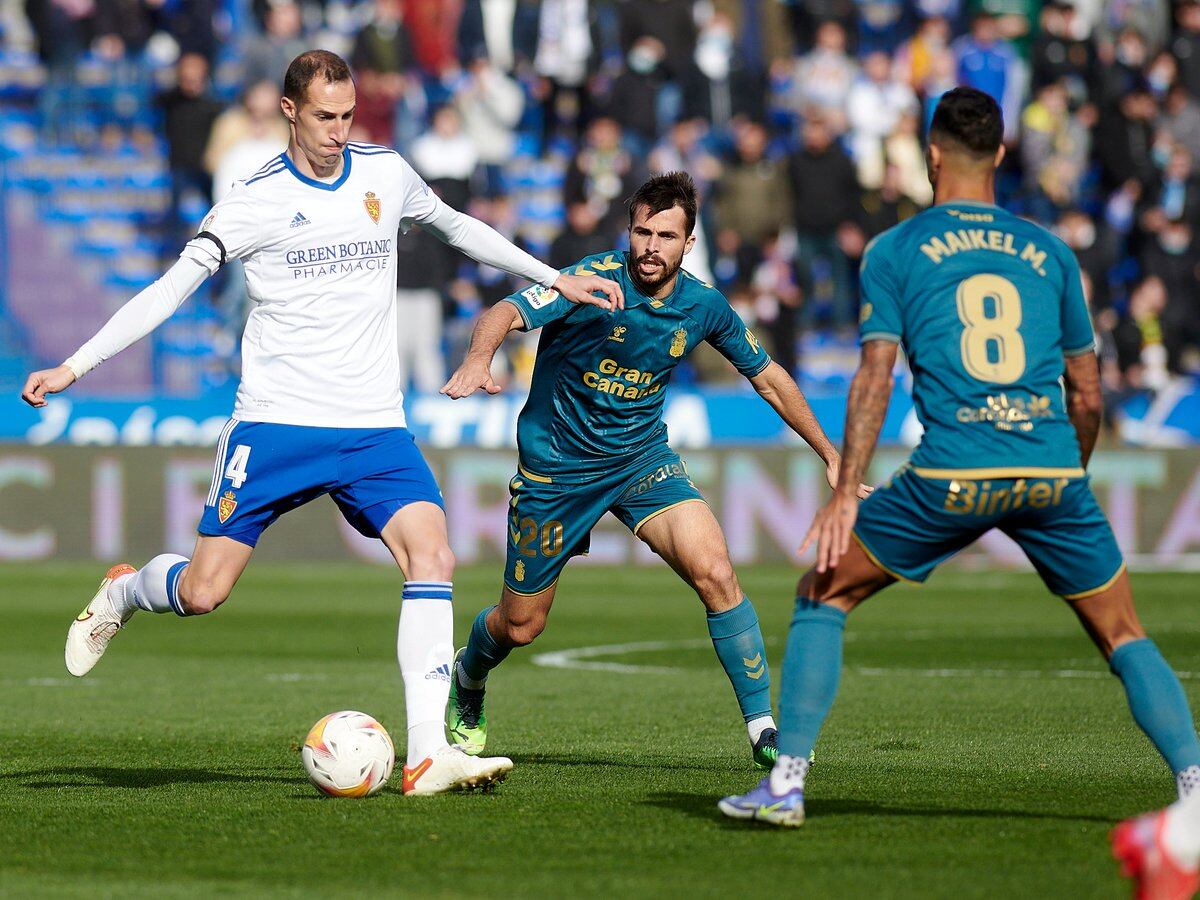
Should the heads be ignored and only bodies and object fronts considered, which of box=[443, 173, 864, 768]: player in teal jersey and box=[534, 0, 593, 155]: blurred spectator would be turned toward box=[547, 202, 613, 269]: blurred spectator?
box=[534, 0, 593, 155]: blurred spectator

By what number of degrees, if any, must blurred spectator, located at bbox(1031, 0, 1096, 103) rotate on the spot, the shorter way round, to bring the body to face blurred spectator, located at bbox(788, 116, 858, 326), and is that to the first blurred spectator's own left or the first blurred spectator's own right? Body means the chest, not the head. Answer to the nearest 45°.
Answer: approximately 45° to the first blurred spectator's own right

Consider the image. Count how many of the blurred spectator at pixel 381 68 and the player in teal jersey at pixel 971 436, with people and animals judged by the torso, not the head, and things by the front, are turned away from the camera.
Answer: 1

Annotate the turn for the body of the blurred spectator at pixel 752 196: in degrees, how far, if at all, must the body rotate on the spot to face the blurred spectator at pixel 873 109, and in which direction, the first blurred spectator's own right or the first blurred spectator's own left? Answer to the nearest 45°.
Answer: approximately 135° to the first blurred spectator's own left

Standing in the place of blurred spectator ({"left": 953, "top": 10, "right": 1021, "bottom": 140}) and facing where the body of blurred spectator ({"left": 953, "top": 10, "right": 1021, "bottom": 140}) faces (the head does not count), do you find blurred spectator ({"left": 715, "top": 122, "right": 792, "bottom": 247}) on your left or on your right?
on your right

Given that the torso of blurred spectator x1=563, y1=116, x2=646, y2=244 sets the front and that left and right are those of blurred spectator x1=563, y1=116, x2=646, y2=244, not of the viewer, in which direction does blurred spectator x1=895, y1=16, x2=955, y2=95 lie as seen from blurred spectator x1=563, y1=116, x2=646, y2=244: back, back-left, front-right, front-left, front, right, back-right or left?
back-left

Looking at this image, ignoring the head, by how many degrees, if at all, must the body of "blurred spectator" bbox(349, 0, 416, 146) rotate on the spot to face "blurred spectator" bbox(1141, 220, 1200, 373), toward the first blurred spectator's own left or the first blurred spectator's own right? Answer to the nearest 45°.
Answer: approximately 90° to the first blurred spectator's own left

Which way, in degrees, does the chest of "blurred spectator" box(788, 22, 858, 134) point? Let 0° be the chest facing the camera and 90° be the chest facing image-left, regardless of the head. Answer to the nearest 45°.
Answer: approximately 0°
